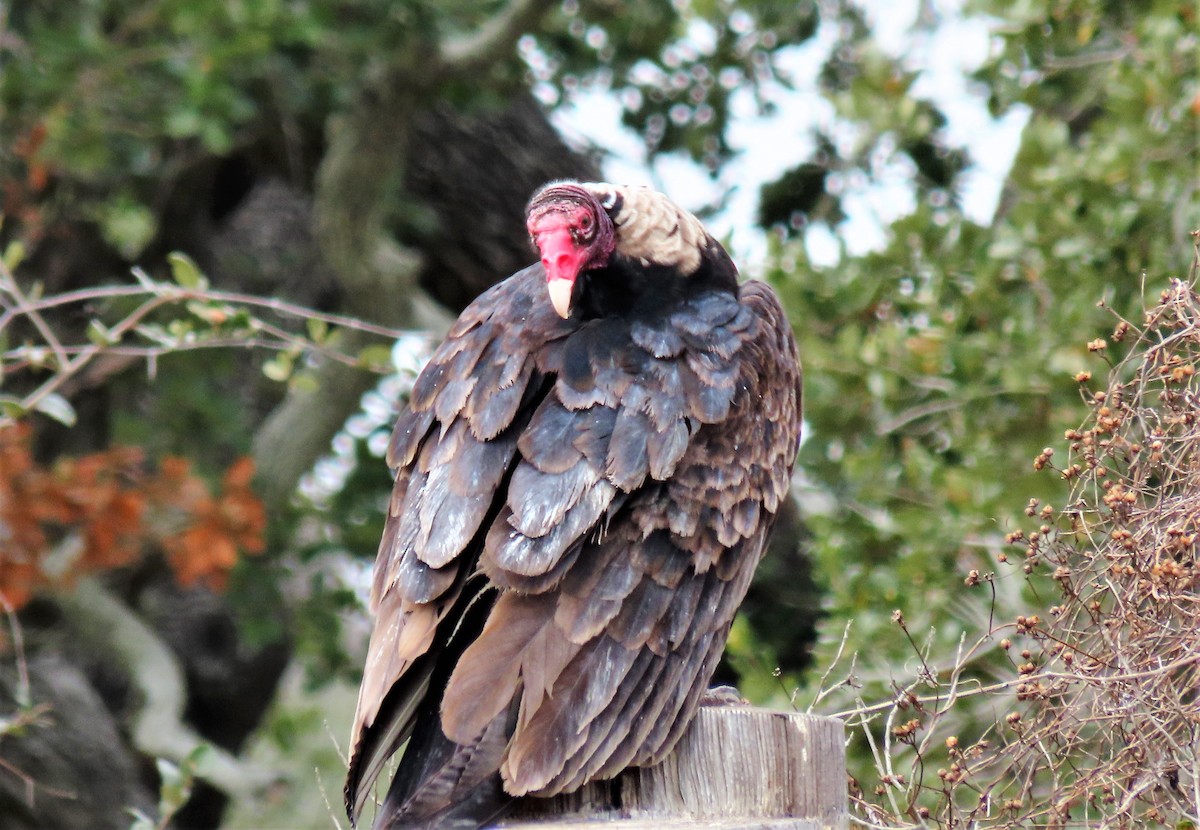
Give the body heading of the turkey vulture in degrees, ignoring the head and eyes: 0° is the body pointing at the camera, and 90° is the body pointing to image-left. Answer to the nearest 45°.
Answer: approximately 225°

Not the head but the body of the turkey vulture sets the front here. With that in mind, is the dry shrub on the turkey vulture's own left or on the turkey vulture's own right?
on the turkey vulture's own right

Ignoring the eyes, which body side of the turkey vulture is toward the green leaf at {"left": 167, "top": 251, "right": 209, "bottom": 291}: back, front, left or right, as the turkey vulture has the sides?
left

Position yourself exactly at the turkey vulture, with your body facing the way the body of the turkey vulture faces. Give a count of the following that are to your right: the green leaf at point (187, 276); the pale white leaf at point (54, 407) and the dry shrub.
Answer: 1

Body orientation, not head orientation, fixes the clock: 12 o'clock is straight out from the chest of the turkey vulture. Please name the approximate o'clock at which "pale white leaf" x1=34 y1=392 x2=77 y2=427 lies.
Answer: The pale white leaf is roughly at 9 o'clock from the turkey vulture.
